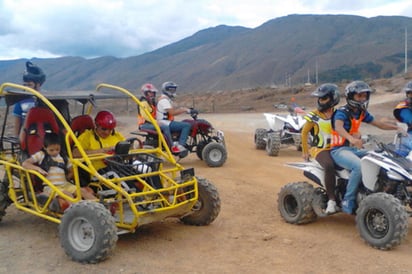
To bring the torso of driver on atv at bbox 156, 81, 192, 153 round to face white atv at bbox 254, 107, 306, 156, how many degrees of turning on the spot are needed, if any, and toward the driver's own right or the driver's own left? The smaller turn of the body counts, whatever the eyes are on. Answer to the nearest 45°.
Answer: approximately 45° to the driver's own left

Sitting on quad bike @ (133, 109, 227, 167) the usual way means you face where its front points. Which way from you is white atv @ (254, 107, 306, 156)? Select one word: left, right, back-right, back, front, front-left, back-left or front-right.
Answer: front-left

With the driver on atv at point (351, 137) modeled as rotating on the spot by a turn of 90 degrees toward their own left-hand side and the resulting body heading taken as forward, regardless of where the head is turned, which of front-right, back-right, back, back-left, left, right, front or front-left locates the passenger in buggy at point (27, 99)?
back-left

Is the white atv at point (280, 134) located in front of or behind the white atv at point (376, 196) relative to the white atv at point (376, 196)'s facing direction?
behind

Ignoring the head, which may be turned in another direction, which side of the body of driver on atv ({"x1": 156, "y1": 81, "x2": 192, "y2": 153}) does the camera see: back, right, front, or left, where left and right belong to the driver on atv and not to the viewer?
right

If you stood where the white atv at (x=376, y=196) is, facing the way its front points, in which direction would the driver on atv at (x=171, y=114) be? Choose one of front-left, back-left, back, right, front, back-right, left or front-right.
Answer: back

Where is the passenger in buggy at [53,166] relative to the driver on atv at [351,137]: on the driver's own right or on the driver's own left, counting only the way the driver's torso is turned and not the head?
on the driver's own right
